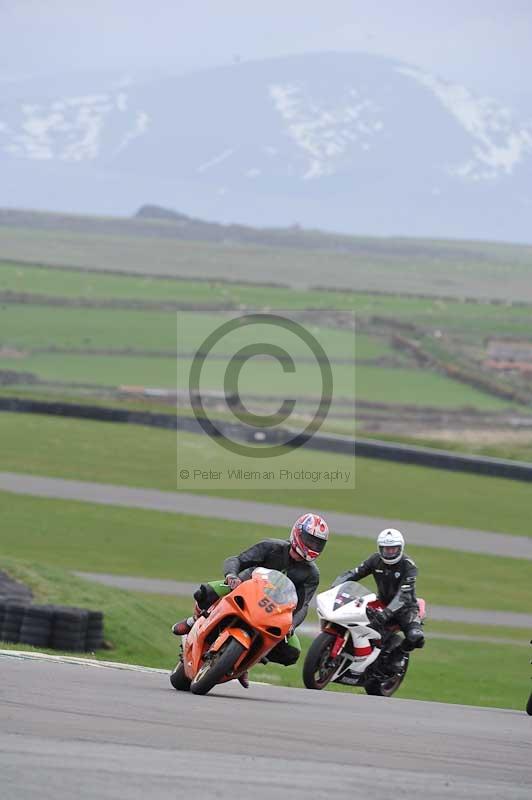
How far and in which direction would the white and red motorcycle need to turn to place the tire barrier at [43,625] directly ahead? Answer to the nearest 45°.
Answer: approximately 90° to its right

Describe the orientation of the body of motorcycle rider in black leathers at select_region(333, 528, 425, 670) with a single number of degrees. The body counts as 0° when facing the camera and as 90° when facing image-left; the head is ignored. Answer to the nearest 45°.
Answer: approximately 45°

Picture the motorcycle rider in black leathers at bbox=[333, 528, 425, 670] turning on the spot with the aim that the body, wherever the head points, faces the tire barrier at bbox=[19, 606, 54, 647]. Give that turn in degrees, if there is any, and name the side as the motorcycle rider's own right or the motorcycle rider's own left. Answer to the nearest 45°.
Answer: approximately 45° to the motorcycle rider's own right

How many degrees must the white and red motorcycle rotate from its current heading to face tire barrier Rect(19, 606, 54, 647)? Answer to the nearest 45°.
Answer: approximately 90° to its right

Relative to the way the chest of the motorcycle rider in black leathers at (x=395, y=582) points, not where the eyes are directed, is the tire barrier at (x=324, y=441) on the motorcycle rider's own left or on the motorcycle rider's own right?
on the motorcycle rider's own right
